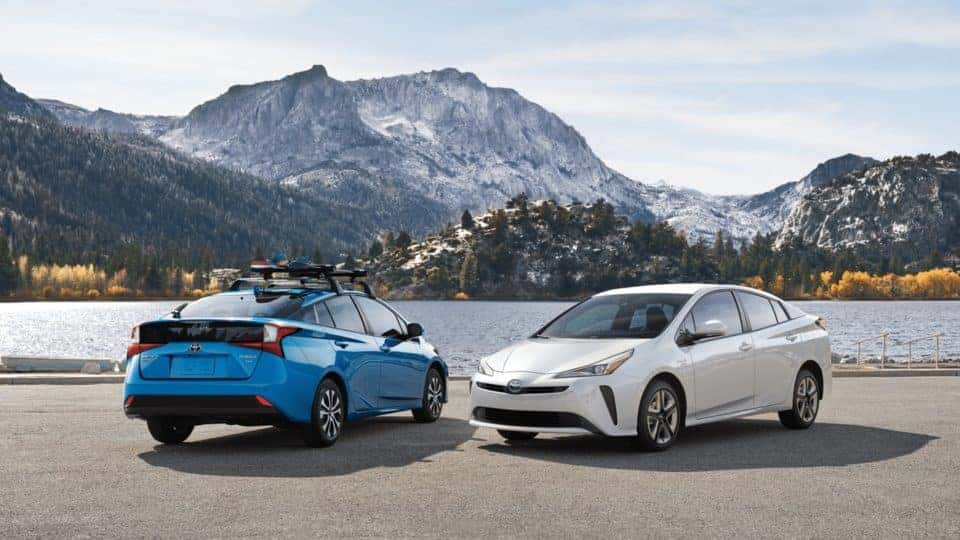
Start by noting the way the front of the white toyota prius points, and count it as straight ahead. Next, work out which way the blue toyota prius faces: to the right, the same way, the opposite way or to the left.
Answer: the opposite way

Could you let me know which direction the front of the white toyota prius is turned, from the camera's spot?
facing the viewer and to the left of the viewer

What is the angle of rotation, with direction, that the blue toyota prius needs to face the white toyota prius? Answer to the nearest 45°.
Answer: approximately 45° to its right

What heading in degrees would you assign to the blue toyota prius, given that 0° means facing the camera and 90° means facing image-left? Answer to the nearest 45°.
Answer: approximately 225°

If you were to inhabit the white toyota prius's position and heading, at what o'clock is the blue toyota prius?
The blue toyota prius is roughly at 1 o'clock from the white toyota prius.
